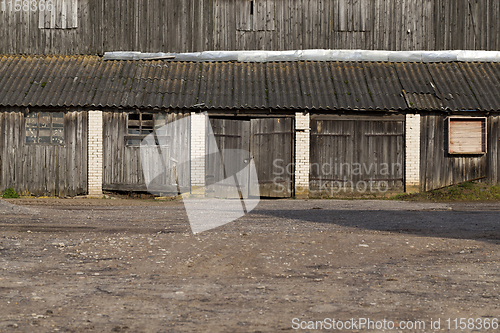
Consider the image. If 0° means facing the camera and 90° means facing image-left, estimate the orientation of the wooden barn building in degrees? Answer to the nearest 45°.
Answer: approximately 0°

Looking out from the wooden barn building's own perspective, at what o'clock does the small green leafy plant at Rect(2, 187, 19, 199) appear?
The small green leafy plant is roughly at 3 o'clock from the wooden barn building.
